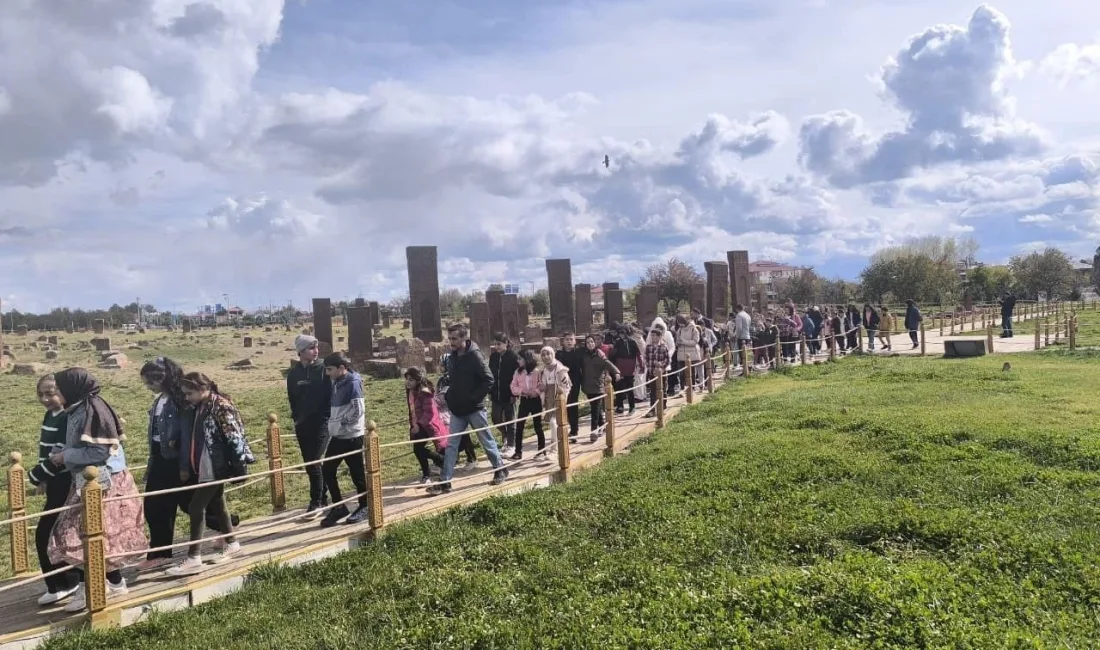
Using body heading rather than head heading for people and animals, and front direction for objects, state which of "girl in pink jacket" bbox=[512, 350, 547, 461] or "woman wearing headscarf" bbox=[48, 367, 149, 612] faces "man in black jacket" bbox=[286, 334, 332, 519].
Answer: the girl in pink jacket

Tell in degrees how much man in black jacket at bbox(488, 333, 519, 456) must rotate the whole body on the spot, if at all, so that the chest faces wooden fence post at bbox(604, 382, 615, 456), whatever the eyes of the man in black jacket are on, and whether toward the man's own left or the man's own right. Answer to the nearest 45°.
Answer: approximately 135° to the man's own left

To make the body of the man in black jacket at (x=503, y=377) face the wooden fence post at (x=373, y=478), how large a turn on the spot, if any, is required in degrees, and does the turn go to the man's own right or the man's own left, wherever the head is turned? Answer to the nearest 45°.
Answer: approximately 45° to the man's own left

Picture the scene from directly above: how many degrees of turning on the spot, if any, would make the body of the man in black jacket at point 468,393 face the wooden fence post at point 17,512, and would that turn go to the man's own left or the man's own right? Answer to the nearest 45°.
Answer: approximately 45° to the man's own right

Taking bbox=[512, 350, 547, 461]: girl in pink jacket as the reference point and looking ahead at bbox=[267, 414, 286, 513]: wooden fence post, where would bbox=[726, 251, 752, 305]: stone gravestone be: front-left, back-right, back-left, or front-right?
back-right

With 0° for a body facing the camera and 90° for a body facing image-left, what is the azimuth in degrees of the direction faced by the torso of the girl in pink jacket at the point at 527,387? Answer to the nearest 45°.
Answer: approximately 45°

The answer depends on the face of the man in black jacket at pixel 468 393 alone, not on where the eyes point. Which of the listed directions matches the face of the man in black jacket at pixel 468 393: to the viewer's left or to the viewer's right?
to the viewer's left

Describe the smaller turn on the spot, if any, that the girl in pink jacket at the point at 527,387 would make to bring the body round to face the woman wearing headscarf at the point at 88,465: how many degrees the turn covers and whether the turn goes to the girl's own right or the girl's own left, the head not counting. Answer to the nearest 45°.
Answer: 0° — they already face them

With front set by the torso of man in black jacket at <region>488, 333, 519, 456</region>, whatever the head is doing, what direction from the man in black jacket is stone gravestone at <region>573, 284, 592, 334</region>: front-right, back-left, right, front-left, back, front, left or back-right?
back-right

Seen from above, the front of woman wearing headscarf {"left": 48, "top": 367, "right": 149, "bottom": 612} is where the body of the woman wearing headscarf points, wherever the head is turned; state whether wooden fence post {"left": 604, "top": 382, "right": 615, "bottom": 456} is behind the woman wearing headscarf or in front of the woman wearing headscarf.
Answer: behind

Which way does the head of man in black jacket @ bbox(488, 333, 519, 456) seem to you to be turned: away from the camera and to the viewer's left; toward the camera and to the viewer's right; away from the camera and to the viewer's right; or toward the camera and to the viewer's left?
toward the camera and to the viewer's left

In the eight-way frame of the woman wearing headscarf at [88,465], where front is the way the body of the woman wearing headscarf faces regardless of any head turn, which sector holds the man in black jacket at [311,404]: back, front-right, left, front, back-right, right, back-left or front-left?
back-right

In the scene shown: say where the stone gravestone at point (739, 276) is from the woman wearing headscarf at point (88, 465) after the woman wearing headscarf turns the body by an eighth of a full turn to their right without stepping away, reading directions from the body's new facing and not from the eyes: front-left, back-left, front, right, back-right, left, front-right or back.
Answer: right
